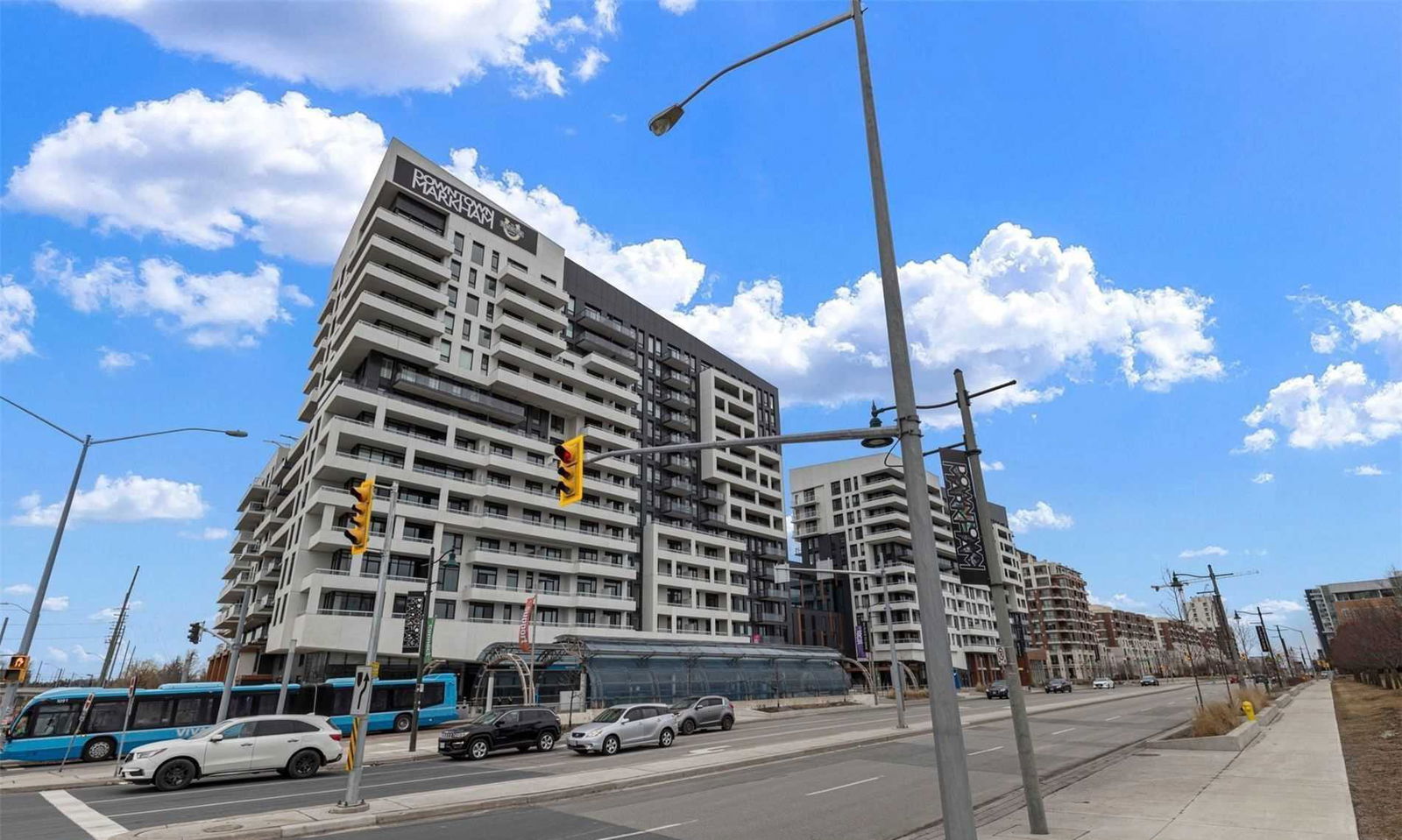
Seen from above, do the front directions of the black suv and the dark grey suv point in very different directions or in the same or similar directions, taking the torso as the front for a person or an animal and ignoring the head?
same or similar directions

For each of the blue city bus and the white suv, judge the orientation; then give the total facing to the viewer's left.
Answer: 2

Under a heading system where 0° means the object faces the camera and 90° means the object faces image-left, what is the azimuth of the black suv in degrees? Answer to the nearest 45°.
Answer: approximately 45°

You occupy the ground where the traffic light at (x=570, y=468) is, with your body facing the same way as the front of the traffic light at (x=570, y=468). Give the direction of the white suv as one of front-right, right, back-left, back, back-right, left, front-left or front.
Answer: right

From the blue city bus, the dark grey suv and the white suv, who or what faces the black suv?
the dark grey suv

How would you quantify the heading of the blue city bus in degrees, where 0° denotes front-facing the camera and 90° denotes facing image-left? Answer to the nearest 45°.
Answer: approximately 90°

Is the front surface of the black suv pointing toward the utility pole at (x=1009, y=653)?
no

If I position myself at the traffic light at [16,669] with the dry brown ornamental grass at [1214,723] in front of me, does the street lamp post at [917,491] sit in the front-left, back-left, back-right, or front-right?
front-right

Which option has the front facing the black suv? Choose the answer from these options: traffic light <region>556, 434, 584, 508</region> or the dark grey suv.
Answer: the dark grey suv

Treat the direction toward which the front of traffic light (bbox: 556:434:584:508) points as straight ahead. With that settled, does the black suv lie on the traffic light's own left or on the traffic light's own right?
on the traffic light's own right

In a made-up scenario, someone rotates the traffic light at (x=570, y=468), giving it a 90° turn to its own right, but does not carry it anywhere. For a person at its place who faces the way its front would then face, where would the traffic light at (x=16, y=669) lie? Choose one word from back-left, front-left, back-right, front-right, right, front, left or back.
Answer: front

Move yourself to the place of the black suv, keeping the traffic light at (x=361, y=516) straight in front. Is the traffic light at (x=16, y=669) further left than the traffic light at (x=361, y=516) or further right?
right

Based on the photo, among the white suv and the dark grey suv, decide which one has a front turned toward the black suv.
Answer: the dark grey suv

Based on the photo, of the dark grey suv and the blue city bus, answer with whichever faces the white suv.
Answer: the dark grey suv

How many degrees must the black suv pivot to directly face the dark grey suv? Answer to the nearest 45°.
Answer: approximately 180°
